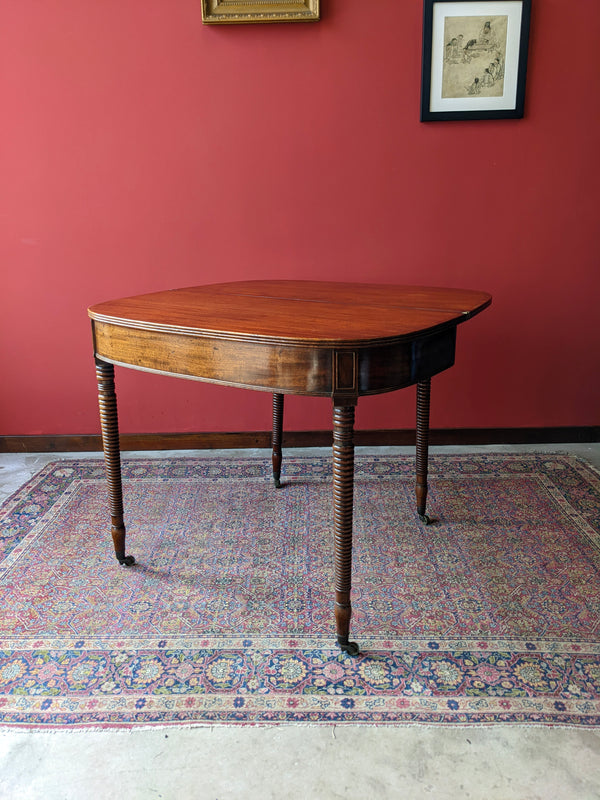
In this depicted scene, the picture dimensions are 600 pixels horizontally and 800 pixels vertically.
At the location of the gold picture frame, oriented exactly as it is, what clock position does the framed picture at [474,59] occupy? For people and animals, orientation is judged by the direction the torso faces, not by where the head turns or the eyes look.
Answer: The framed picture is roughly at 9 o'clock from the gold picture frame.

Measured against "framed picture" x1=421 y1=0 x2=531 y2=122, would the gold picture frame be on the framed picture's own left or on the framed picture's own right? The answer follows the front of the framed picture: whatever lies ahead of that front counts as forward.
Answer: on the framed picture's own right

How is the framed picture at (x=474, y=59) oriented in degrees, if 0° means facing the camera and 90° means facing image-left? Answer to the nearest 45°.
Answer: approximately 0°

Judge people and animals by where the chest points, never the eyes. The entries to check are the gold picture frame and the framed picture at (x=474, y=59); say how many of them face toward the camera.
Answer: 2

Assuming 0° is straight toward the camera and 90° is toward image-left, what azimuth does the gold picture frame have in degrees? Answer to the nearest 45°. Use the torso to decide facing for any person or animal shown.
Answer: approximately 0°

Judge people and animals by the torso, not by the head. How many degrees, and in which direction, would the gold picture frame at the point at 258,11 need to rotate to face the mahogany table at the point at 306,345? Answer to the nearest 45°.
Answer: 0° — it already faces it
